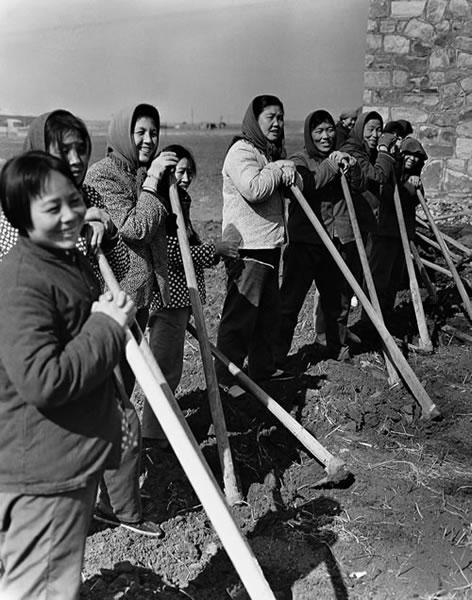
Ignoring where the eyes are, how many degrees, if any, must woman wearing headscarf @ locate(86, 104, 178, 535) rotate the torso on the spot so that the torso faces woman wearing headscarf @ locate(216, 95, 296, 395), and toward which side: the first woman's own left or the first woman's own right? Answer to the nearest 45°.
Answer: approximately 90° to the first woman's own left

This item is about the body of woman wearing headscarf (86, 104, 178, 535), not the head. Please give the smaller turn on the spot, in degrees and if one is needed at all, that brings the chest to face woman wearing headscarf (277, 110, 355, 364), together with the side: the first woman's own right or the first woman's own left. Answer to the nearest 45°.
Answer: approximately 90° to the first woman's own left

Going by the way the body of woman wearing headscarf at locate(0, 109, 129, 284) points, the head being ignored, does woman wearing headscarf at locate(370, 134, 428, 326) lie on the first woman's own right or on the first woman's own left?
on the first woman's own left

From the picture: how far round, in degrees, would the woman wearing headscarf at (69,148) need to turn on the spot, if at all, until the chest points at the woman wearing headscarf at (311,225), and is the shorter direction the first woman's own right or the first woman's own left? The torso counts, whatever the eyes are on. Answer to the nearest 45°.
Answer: approximately 90° to the first woman's own left

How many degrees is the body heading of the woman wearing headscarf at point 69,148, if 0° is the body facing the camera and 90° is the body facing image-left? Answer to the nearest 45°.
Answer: approximately 315°

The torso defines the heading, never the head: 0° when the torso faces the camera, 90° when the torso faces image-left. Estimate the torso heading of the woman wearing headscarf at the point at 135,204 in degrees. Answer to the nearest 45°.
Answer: approximately 315°

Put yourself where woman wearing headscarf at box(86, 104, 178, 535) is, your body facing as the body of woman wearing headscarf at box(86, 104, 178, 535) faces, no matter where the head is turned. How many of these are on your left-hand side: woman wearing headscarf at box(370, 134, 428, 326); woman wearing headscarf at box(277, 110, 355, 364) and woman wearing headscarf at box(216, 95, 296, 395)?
3

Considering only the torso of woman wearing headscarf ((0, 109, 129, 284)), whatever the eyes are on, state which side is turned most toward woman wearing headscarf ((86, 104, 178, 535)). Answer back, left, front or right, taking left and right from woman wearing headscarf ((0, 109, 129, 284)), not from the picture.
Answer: left

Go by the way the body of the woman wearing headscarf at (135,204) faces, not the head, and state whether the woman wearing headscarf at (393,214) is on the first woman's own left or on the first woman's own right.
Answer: on the first woman's own left
